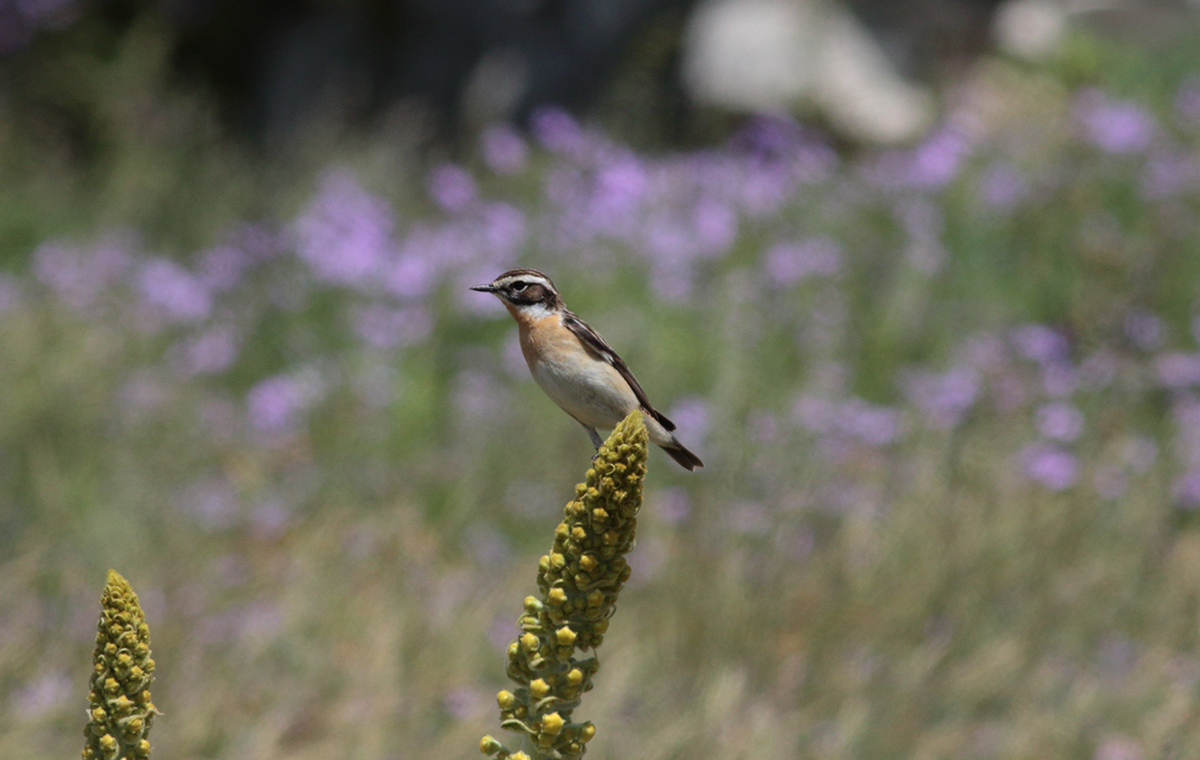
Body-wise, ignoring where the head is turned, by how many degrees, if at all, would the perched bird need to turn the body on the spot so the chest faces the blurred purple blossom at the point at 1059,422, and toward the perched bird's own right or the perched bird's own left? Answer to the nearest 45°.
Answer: approximately 135° to the perched bird's own right

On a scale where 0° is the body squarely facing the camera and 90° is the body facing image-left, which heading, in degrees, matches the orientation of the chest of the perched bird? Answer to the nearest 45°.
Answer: approximately 90°

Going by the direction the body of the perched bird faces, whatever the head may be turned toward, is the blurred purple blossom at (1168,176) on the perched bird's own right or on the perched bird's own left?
on the perched bird's own right

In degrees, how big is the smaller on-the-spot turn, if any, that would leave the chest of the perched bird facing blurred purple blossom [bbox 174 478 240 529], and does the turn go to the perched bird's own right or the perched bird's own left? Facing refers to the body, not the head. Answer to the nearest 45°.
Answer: approximately 90° to the perched bird's own right
